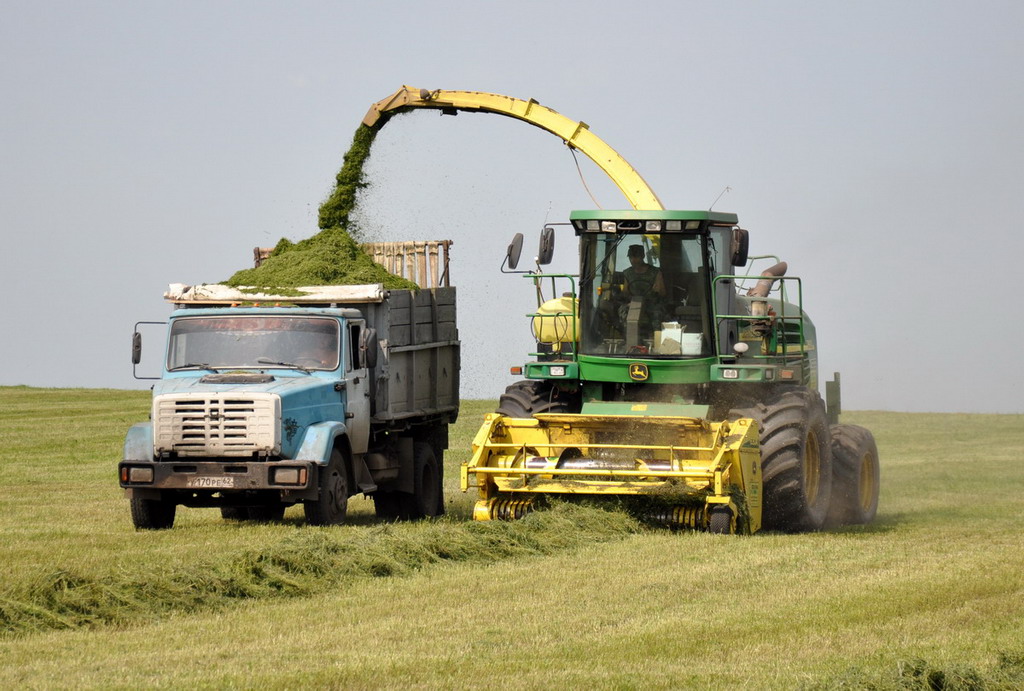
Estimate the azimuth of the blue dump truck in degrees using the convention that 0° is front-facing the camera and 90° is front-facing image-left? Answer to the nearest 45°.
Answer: approximately 45°

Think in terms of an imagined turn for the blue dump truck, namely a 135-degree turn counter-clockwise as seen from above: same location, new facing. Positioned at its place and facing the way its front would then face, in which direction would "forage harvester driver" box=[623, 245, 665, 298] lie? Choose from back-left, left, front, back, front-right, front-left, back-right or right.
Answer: front

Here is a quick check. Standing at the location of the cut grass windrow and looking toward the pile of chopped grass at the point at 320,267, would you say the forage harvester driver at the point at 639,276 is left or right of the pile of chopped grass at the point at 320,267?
right

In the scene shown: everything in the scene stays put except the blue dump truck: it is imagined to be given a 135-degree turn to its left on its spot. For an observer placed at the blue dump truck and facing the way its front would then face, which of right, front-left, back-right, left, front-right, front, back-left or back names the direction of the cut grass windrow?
right
